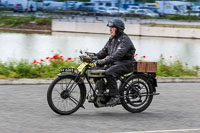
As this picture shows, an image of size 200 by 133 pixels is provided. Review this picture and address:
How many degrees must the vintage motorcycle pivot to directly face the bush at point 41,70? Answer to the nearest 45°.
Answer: approximately 90° to its right

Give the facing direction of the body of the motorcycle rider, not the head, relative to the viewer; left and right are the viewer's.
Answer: facing to the left of the viewer

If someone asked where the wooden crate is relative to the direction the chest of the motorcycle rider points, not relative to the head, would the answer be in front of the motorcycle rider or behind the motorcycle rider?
behind

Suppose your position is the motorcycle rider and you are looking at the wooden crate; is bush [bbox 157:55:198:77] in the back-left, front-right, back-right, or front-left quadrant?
front-left

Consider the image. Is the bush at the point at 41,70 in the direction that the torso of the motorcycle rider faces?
no

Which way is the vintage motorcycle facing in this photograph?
to the viewer's left
